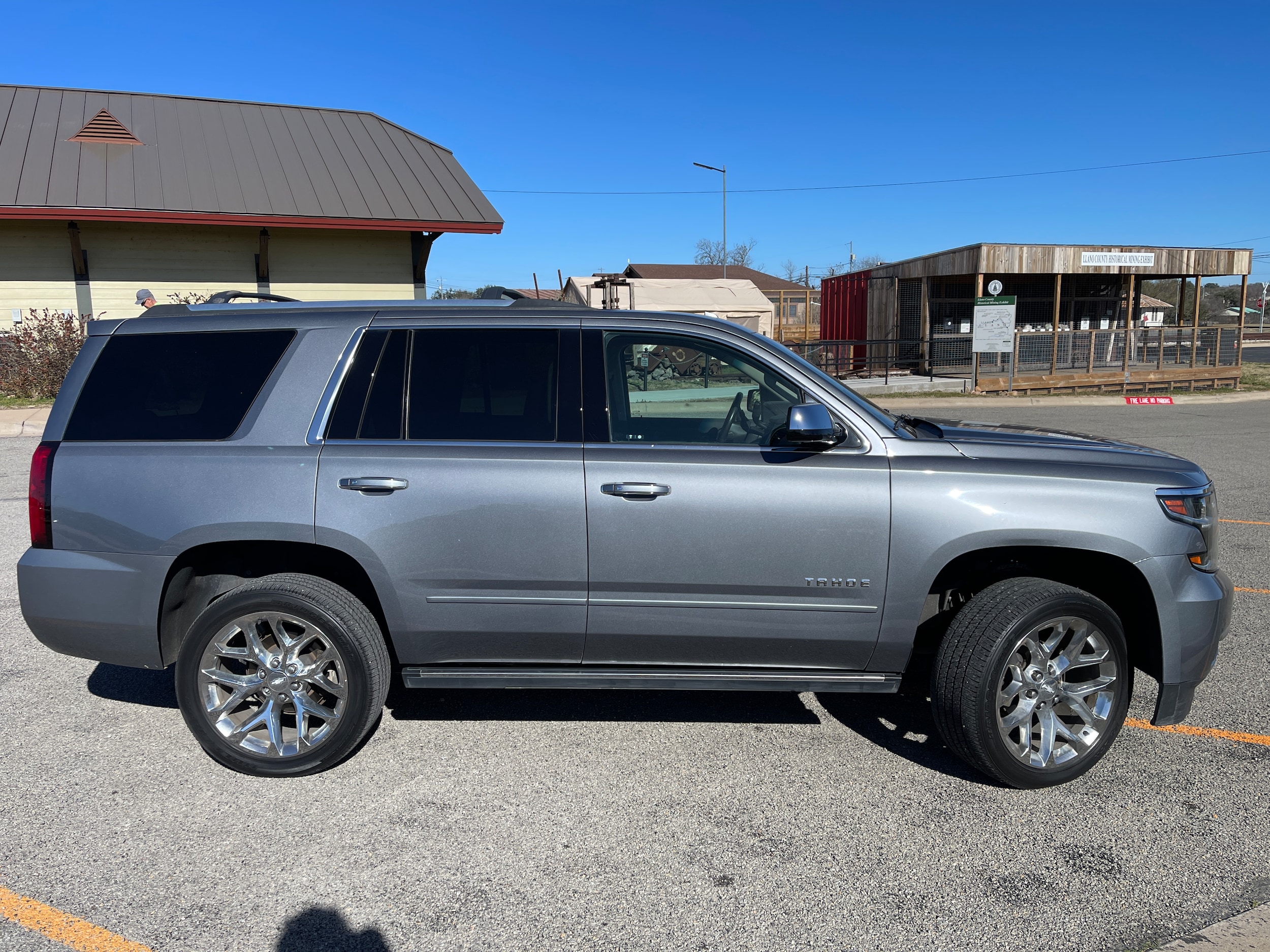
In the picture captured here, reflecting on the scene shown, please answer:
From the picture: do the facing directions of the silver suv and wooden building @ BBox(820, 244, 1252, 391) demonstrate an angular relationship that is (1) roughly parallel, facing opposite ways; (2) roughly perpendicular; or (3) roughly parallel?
roughly perpendicular

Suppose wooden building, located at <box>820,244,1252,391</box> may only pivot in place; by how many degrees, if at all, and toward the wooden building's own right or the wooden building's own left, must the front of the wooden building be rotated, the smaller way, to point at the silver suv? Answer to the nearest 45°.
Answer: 0° — it already faces it

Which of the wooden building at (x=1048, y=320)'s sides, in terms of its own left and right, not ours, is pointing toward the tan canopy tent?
right

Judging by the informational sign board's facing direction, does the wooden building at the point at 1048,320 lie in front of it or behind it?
behind

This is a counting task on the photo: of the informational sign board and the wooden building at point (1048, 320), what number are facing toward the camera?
2

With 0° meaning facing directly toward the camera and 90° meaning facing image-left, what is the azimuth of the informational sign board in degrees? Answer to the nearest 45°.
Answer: approximately 0°

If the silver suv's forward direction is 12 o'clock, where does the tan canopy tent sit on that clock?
The tan canopy tent is roughly at 9 o'clock from the silver suv.

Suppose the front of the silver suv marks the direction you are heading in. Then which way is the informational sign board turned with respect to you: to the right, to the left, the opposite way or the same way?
to the right

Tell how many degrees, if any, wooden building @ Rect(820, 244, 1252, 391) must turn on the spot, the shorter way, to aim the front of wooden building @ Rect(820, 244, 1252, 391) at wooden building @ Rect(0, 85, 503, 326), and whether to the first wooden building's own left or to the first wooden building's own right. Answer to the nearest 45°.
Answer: approximately 45° to the first wooden building's own right

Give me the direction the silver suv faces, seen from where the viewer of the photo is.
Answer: facing to the right of the viewer

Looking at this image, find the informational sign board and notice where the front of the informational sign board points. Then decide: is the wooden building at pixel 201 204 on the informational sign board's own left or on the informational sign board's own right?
on the informational sign board's own right
